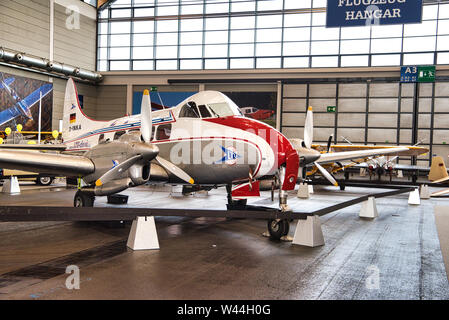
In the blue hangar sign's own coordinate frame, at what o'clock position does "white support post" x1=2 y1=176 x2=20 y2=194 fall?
The white support post is roughly at 3 o'clock from the blue hangar sign.

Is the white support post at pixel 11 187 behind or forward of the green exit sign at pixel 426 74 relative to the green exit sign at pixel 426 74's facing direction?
forward

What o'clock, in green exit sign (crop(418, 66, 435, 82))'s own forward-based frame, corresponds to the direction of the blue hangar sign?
The blue hangar sign is roughly at 12 o'clock from the green exit sign.

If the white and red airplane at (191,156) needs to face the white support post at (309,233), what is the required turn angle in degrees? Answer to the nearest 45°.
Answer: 0° — it already faces it

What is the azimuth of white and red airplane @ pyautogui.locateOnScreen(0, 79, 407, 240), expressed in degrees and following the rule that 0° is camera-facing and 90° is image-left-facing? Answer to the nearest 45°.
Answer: approximately 315°

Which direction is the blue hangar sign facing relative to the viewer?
toward the camera

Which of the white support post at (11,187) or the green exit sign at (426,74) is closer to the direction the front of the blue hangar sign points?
the white support post

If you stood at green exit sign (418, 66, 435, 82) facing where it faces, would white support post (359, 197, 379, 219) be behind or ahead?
ahead

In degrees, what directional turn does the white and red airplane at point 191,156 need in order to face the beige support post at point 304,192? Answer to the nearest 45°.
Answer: approximately 90° to its left

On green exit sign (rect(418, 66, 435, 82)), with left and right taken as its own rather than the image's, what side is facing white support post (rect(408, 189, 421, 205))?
front

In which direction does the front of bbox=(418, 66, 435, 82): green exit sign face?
toward the camera
